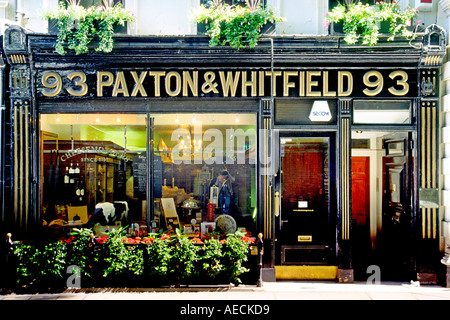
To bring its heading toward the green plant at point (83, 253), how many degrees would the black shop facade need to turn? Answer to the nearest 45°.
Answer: approximately 90° to its right

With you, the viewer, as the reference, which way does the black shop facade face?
facing the viewer
